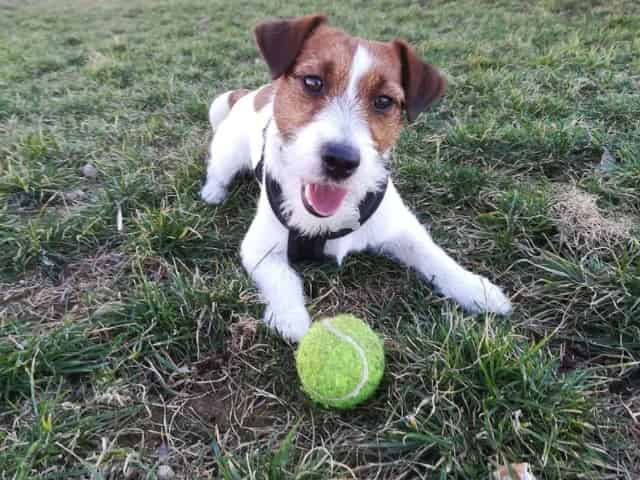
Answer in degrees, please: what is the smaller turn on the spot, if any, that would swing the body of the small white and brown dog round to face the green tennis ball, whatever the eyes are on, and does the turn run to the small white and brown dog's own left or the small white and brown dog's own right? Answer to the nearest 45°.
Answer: approximately 45° to the small white and brown dog's own right

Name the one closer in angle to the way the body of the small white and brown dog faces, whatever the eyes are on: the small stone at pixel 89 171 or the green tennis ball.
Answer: the green tennis ball

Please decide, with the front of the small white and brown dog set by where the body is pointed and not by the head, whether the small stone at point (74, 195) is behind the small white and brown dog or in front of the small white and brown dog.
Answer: behind

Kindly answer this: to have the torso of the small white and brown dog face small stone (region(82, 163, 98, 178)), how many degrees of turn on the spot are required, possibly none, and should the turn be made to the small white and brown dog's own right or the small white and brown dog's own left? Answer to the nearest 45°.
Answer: approximately 180°

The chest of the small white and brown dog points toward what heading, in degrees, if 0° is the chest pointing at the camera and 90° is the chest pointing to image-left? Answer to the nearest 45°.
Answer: approximately 315°
